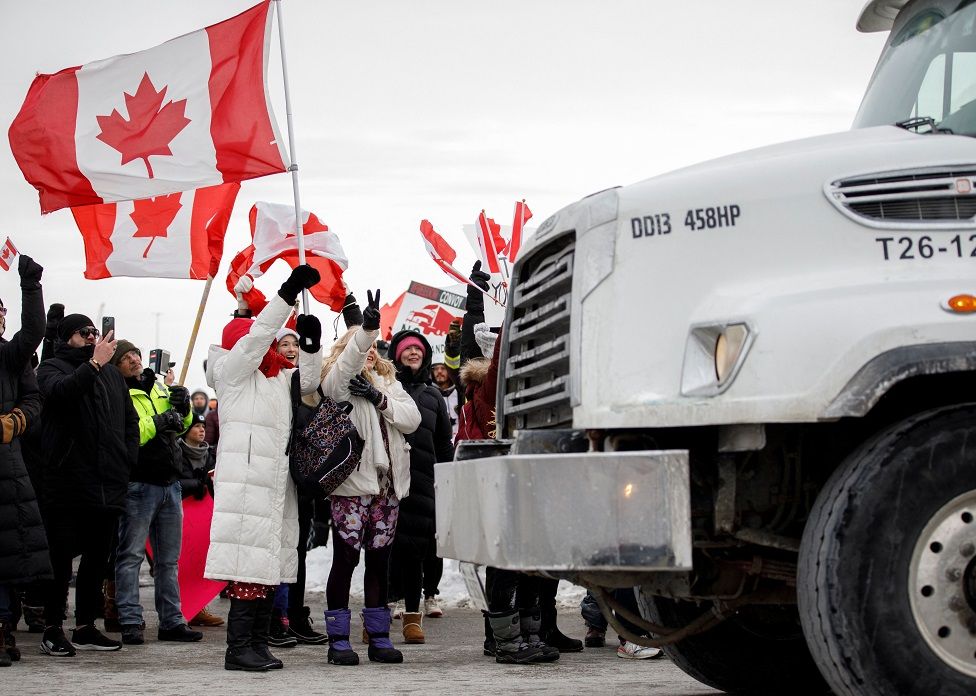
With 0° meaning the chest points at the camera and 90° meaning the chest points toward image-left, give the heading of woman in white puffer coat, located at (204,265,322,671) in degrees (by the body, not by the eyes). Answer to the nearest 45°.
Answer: approximately 270°

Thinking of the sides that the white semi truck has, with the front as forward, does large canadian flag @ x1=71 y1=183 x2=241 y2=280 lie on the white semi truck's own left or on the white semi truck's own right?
on the white semi truck's own right

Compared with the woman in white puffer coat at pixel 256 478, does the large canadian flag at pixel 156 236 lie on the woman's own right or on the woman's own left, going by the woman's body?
on the woman's own left

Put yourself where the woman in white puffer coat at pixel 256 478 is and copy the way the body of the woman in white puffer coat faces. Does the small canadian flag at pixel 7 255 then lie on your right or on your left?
on your left

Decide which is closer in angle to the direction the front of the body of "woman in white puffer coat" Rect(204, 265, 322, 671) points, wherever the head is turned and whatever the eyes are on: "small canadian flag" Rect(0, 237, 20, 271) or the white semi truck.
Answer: the white semi truck

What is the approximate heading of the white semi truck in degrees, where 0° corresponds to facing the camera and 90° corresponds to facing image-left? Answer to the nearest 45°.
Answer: approximately 45°

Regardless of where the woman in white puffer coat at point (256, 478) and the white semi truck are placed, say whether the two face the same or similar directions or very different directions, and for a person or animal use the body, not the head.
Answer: very different directions

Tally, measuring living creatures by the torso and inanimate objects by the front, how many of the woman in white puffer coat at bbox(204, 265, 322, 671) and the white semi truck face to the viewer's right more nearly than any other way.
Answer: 1
